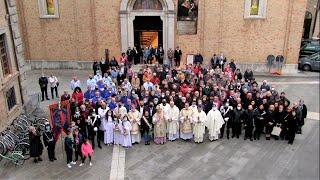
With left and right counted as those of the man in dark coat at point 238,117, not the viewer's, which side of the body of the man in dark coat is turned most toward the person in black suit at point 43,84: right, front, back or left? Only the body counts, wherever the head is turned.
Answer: right

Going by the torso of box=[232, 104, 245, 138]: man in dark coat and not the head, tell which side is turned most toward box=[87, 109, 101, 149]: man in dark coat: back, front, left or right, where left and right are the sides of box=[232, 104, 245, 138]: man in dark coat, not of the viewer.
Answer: right

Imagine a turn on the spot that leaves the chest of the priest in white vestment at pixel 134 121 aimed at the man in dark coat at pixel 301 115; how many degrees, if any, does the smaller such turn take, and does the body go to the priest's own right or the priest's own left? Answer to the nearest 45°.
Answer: approximately 90° to the priest's own left

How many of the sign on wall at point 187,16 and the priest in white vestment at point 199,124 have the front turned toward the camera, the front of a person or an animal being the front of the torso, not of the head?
2

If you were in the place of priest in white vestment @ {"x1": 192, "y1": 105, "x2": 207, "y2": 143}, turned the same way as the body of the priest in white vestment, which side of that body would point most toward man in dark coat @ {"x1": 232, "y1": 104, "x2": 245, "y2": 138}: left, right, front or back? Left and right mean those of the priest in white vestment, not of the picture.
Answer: left
